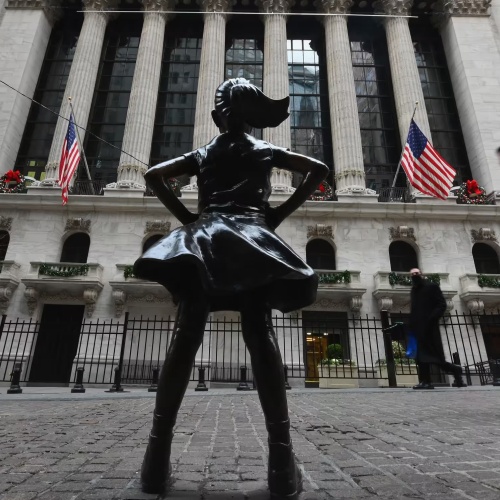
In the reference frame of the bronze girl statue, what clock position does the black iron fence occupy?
The black iron fence is roughly at 12 o'clock from the bronze girl statue.

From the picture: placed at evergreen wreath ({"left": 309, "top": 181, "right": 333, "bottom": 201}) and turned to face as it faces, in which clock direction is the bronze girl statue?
The bronze girl statue is roughly at 12 o'clock from the evergreen wreath.

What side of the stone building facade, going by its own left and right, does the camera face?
front

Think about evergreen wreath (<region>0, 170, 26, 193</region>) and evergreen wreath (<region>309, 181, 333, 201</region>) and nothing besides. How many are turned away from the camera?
0

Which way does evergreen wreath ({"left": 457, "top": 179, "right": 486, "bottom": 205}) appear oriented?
toward the camera

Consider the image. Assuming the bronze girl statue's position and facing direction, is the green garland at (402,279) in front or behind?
in front

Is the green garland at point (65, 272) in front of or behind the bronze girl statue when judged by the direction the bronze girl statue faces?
in front

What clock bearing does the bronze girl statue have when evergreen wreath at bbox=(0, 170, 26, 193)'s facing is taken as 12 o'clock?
The bronze girl statue is roughly at 12 o'clock from the evergreen wreath.

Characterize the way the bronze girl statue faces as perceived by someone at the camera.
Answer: facing away from the viewer

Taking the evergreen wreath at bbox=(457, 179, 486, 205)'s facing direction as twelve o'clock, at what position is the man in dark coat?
The man in dark coat is roughly at 12 o'clock from the evergreen wreath.

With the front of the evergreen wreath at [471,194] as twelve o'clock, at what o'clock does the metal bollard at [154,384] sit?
The metal bollard is roughly at 1 o'clock from the evergreen wreath.

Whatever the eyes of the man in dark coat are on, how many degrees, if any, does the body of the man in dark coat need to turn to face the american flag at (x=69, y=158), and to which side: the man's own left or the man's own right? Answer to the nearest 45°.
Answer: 0° — they already face it

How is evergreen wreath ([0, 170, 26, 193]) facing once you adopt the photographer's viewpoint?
facing the viewer

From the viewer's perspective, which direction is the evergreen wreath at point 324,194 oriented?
toward the camera

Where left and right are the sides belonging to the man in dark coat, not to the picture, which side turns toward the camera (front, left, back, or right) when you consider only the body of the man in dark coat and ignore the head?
left

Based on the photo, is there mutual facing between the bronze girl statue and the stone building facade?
yes

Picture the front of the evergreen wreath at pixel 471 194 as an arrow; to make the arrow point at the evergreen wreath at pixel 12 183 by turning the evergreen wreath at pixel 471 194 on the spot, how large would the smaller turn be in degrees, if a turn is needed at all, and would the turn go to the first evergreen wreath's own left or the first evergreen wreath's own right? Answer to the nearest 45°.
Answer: approximately 45° to the first evergreen wreath's own right
